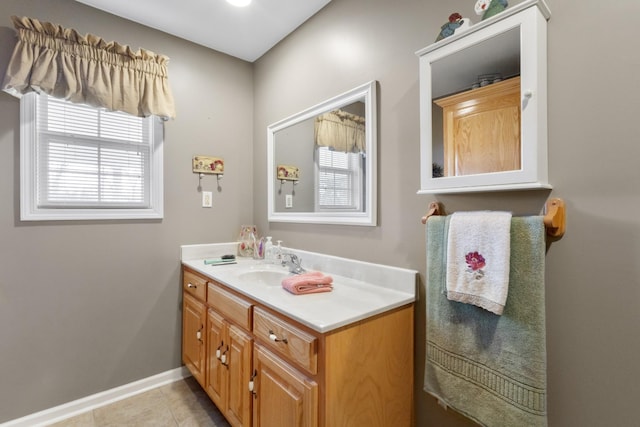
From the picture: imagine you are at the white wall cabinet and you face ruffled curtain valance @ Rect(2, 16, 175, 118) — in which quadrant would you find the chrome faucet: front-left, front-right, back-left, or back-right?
front-right

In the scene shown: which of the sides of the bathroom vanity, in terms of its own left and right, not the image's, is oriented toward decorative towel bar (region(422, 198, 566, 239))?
left

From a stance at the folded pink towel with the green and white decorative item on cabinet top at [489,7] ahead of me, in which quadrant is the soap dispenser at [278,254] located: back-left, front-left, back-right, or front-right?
back-left

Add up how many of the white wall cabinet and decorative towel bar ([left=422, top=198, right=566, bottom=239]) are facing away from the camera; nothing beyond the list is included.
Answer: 0

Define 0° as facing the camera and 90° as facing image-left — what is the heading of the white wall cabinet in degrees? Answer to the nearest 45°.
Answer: approximately 45°

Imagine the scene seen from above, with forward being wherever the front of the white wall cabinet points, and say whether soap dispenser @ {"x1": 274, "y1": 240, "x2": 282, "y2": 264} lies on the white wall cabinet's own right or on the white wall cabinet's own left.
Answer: on the white wall cabinet's own right

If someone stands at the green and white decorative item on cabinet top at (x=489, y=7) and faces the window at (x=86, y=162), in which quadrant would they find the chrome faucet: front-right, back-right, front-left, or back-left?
front-right

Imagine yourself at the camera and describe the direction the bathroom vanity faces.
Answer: facing the viewer and to the left of the viewer

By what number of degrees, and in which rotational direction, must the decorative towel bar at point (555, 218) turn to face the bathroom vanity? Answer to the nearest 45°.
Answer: approximately 45° to its right

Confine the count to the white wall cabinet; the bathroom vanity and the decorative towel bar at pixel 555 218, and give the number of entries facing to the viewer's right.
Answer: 0

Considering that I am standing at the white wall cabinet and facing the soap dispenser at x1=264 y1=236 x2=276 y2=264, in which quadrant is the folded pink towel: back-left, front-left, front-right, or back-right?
front-left

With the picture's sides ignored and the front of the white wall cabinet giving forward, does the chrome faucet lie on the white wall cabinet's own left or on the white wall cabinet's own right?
on the white wall cabinet's own right

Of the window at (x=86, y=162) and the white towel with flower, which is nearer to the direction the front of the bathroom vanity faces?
the window
